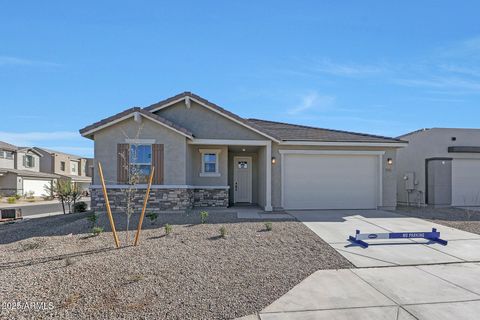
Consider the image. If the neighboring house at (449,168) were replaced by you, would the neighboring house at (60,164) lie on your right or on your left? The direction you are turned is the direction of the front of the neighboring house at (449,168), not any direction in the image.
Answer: on your right

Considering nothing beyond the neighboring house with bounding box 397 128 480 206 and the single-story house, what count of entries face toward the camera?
2

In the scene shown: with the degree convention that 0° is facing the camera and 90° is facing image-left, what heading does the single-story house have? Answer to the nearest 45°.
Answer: approximately 0°

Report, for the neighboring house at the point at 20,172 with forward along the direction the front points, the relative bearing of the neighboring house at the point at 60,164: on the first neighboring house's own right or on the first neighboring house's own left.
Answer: on the first neighboring house's own left

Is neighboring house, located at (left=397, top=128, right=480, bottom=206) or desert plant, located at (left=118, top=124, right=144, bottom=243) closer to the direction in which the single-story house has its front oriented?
the desert plant

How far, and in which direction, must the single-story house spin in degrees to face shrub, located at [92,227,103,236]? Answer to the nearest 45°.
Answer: approximately 45° to its right

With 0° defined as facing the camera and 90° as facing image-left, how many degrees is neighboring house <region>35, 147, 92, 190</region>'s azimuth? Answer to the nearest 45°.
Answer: approximately 315°

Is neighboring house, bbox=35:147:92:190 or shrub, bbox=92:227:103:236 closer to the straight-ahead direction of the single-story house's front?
the shrub

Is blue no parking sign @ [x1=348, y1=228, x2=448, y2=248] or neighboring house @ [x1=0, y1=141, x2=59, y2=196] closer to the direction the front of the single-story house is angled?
the blue no parking sign

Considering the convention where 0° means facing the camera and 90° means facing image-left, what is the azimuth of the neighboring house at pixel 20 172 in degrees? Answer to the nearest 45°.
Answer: approximately 315°
